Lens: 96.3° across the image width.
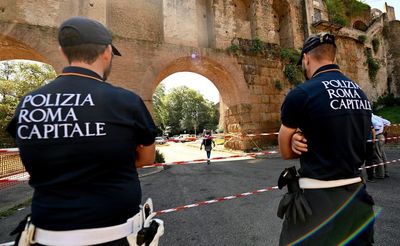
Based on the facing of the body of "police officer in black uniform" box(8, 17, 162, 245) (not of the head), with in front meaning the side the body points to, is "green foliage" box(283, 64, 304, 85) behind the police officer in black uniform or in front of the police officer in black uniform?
in front

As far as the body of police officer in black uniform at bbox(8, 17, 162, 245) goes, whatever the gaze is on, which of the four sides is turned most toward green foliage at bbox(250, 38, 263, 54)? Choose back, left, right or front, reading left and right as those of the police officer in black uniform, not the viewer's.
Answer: front

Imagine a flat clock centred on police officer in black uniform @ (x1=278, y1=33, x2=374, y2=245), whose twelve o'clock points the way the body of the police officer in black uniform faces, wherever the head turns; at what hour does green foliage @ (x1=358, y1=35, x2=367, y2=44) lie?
The green foliage is roughly at 2 o'clock from the police officer in black uniform.

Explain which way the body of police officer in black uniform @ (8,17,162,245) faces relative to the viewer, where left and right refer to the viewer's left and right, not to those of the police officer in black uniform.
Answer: facing away from the viewer and to the right of the viewer

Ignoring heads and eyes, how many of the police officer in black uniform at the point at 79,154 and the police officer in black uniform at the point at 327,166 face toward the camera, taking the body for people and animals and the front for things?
0

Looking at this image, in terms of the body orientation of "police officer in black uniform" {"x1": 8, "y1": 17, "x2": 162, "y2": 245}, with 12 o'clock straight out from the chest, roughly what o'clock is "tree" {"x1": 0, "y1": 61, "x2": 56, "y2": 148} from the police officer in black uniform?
The tree is roughly at 10 o'clock from the police officer in black uniform.

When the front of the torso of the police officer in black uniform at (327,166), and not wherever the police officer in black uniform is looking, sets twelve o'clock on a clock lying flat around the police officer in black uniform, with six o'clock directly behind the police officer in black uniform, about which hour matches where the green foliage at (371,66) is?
The green foliage is roughly at 2 o'clock from the police officer in black uniform.

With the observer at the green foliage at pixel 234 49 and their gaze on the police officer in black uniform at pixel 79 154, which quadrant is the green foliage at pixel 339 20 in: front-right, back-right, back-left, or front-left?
back-left

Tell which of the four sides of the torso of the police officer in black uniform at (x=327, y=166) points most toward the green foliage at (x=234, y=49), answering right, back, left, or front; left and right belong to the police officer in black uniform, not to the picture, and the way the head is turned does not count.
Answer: front

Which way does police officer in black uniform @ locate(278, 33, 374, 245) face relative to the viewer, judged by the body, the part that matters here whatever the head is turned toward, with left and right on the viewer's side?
facing away from the viewer and to the left of the viewer

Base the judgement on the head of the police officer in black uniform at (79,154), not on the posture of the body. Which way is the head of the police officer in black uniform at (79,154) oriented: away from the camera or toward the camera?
away from the camera

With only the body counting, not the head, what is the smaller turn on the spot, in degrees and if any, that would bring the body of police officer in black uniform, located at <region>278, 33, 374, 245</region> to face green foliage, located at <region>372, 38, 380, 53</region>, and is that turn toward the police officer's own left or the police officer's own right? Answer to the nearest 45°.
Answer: approximately 45° to the police officer's own right
